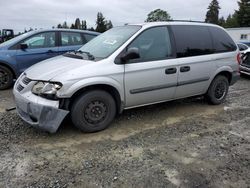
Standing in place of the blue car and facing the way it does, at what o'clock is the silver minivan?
The silver minivan is roughly at 8 o'clock from the blue car.

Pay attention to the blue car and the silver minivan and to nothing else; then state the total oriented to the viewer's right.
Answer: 0

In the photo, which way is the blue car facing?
to the viewer's left

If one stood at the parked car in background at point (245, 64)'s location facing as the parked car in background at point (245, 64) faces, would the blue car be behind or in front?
in front

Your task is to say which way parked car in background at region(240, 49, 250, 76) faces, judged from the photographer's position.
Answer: facing the viewer and to the left of the viewer

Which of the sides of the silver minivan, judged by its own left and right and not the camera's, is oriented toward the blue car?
right

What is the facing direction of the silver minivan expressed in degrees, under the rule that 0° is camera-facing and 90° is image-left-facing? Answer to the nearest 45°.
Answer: approximately 45°

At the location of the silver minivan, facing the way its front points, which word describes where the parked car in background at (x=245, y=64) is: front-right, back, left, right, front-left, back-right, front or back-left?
back

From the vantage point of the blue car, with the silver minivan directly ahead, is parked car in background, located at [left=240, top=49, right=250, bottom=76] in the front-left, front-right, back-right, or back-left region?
front-left

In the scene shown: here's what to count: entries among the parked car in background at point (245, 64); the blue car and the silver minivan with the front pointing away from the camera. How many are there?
0

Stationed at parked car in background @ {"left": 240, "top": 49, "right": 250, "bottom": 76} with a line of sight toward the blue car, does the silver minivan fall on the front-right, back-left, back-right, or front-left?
front-left
